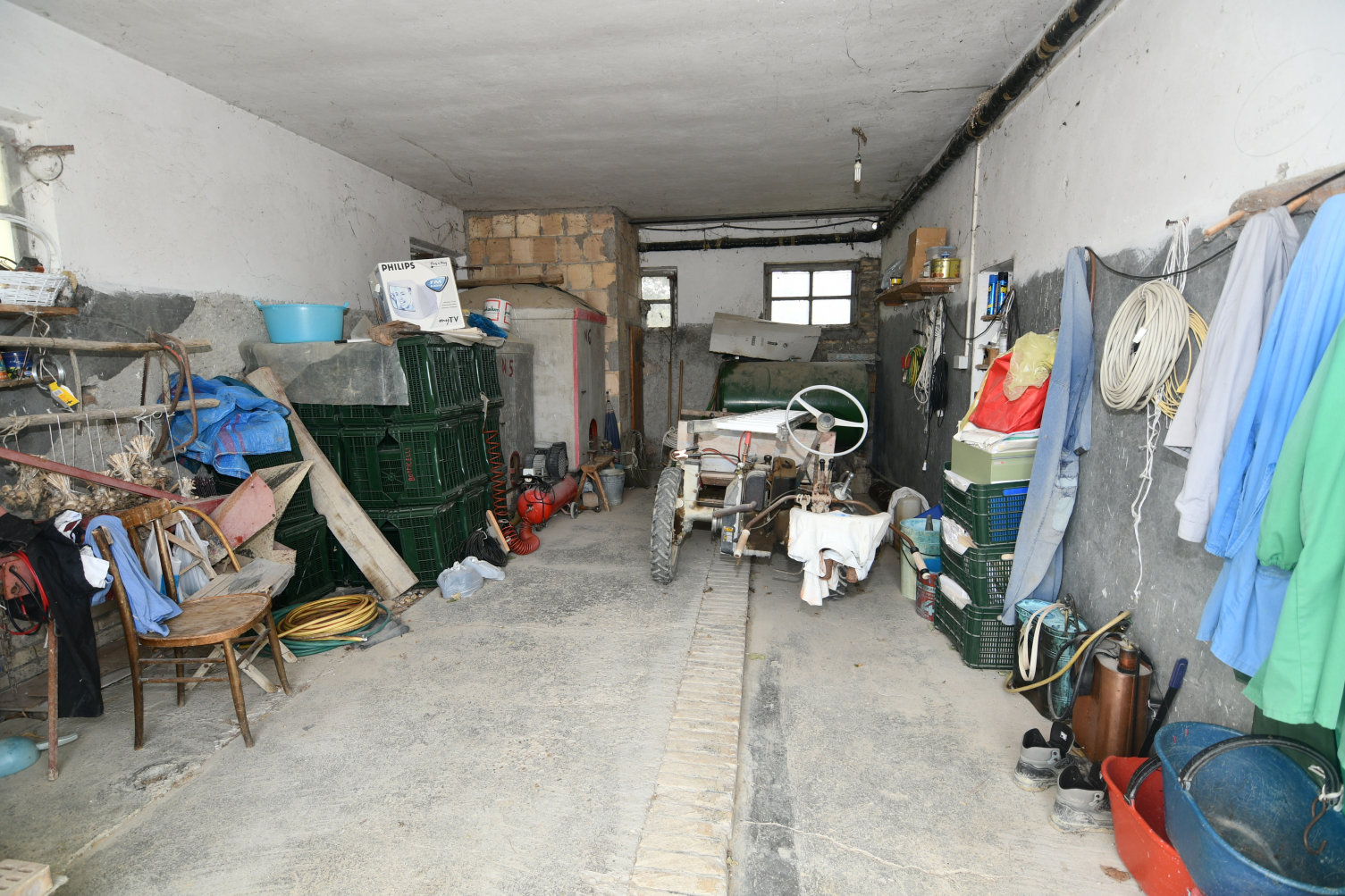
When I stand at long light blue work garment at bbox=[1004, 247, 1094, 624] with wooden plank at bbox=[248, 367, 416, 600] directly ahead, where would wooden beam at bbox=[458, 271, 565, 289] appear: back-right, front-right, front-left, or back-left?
front-right

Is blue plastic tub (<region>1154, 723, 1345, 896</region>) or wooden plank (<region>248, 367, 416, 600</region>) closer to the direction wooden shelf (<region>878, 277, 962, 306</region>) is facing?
the wooden plank

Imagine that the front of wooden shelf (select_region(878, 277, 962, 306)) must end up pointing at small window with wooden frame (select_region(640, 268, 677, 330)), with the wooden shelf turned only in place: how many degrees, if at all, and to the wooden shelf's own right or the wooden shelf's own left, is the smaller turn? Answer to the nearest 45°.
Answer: approximately 45° to the wooden shelf's own right

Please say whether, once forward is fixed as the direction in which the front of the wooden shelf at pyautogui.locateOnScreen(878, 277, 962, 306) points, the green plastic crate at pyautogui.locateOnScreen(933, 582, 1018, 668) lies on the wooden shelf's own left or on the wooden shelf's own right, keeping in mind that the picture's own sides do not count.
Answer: on the wooden shelf's own left

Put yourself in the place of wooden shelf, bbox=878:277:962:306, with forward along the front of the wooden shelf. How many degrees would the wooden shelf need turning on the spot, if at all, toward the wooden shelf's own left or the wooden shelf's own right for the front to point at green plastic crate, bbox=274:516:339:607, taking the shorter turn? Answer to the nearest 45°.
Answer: approximately 45° to the wooden shelf's own left

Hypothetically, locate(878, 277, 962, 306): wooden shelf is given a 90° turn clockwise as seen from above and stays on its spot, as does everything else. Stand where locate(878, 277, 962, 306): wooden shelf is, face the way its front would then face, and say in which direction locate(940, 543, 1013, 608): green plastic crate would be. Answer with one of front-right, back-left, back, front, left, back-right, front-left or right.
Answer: back

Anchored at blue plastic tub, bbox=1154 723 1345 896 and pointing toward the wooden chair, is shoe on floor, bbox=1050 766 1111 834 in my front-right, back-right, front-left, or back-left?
front-right

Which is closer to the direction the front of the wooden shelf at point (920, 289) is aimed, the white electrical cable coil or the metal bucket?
the metal bucket

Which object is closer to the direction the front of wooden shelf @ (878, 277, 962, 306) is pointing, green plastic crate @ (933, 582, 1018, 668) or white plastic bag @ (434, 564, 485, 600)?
the white plastic bag

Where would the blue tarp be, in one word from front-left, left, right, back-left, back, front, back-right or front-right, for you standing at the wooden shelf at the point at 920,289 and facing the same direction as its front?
front-left

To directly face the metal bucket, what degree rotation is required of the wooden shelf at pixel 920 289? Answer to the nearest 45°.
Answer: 0° — it already faces it

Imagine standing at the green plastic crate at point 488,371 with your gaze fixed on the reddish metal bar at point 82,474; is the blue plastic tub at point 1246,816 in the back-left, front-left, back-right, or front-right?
front-left

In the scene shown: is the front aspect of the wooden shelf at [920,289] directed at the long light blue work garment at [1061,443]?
no

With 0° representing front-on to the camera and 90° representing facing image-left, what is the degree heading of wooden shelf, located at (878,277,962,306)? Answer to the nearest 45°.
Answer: approximately 90°

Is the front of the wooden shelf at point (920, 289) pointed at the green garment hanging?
no

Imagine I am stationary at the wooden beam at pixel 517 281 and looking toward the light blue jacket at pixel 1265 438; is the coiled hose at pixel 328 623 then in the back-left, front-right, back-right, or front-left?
front-right

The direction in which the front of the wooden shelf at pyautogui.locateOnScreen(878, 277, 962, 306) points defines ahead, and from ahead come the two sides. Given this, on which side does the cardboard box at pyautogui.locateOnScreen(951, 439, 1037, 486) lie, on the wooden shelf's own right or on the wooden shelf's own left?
on the wooden shelf's own left

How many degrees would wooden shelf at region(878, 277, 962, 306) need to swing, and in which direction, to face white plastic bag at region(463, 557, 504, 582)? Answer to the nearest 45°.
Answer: approximately 45° to its left

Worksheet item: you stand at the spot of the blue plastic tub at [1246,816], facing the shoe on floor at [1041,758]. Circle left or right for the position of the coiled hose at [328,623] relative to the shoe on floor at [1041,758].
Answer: left

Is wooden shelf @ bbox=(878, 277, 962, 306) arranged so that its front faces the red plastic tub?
no
